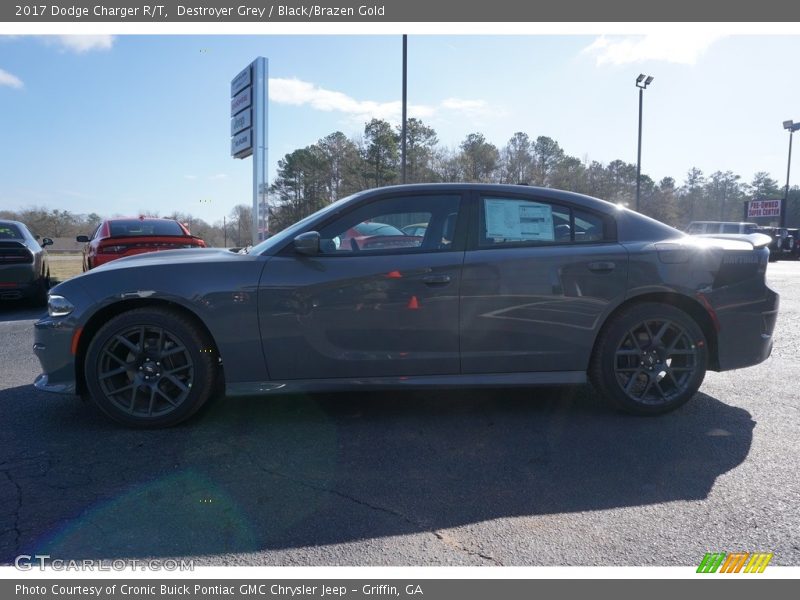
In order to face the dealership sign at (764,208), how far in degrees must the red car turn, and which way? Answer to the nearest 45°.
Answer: approximately 45° to its right

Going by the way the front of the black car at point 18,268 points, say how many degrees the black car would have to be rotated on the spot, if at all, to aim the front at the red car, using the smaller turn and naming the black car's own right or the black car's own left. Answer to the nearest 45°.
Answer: approximately 90° to the black car's own right

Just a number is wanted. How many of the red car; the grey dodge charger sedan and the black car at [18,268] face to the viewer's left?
1

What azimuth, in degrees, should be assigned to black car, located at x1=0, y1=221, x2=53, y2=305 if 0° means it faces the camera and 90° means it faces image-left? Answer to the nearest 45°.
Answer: approximately 180°

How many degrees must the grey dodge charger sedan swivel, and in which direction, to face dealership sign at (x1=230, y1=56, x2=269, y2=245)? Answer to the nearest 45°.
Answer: approximately 90° to its right

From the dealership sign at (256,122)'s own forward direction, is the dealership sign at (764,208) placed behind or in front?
behind

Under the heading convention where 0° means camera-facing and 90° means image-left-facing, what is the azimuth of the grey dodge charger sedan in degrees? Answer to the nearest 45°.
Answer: approximately 90°

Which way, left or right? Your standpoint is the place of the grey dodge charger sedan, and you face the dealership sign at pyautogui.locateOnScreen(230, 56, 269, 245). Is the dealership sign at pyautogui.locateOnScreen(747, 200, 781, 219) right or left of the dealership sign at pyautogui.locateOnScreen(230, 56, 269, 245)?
right

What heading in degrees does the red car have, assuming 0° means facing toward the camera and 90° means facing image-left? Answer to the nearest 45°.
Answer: approximately 180°

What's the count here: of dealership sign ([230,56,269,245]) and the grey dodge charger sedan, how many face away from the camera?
0
